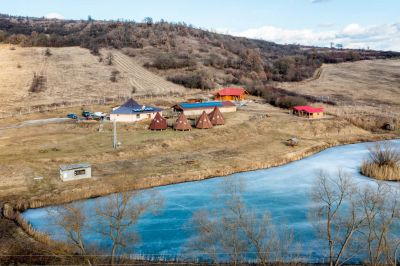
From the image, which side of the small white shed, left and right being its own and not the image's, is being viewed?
front

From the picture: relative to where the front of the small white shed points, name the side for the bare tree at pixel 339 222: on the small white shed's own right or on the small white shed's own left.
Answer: on the small white shed's own left

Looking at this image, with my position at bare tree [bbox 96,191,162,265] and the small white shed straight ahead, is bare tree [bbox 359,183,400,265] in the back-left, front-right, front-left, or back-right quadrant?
back-right

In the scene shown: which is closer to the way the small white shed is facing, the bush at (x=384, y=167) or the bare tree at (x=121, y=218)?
the bare tree

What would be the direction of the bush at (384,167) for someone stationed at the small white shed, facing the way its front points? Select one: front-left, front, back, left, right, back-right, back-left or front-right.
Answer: left

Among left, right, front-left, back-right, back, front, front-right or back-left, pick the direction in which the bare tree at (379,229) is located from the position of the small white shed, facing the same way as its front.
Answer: front-left

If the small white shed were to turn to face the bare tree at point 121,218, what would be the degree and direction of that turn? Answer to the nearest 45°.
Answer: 0° — it already faces it

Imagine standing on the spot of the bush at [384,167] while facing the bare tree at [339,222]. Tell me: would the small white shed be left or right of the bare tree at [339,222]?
right
